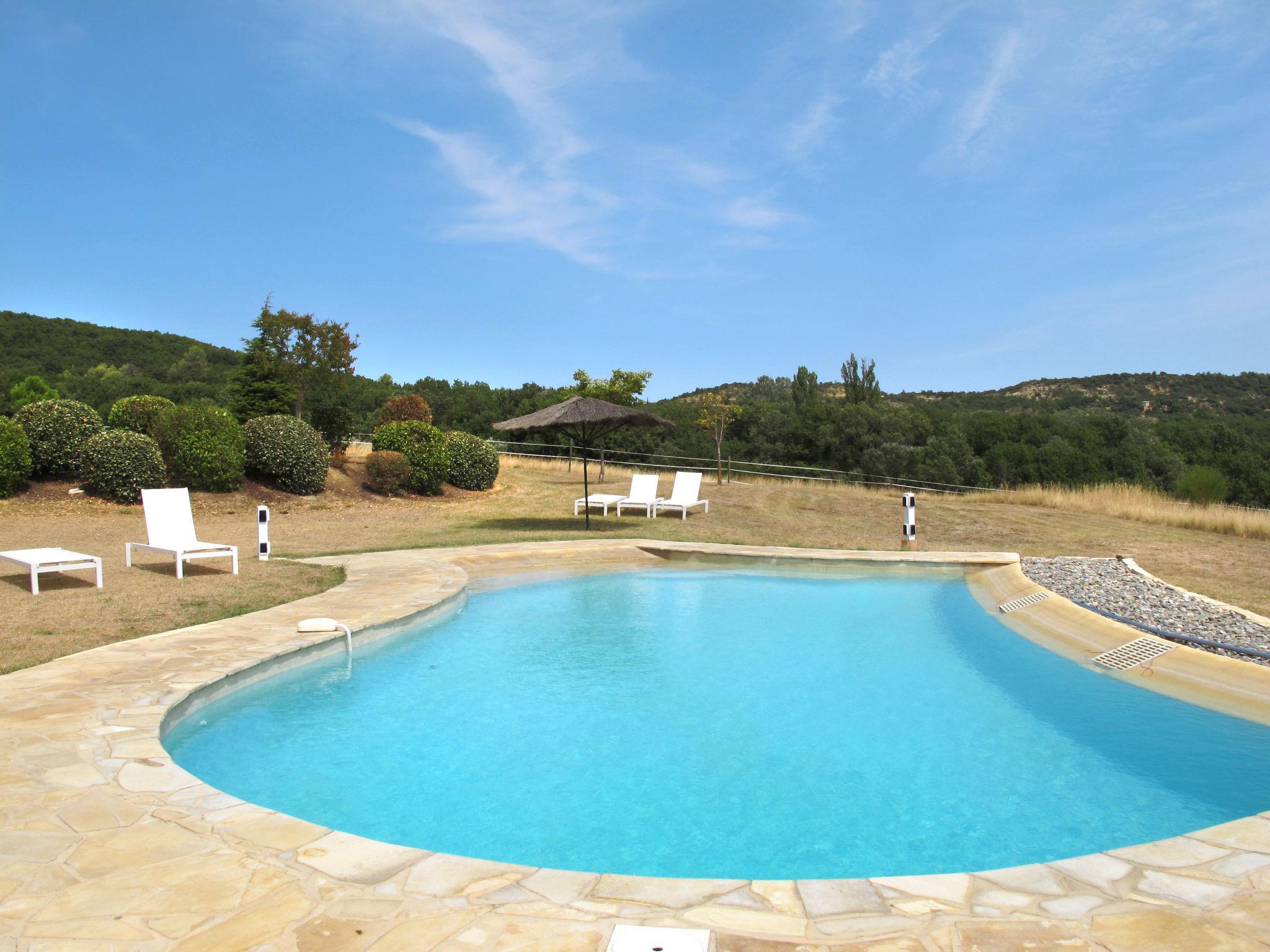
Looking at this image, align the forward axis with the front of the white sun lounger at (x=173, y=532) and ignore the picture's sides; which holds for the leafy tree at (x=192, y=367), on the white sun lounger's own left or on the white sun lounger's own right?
on the white sun lounger's own left

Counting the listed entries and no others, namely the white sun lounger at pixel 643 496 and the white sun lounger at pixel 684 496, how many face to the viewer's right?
0

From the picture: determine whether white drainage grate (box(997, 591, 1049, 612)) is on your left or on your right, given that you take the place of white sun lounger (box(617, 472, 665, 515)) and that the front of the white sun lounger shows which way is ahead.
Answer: on your left

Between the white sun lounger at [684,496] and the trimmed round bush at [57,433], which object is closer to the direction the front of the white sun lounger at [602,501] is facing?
the trimmed round bush

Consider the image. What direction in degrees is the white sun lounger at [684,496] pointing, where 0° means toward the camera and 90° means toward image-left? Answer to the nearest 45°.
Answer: approximately 45°

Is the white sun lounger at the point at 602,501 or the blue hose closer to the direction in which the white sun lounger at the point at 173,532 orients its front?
the blue hose

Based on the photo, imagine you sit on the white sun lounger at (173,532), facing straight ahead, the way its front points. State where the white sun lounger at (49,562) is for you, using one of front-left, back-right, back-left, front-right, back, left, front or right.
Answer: right

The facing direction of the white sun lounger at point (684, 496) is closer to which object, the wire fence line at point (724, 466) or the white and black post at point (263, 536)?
the white and black post

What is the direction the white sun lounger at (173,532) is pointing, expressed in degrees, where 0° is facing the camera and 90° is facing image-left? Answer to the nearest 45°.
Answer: approximately 315°

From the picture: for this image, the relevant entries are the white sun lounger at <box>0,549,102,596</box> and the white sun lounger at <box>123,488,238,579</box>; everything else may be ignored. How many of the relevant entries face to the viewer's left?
0
